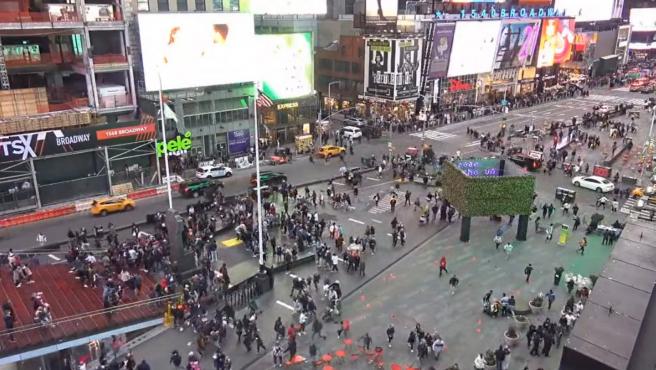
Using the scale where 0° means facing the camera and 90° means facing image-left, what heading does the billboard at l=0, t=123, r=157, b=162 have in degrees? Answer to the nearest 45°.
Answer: approximately 315°

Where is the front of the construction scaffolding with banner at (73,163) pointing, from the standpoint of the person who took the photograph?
facing the viewer and to the right of the viewer

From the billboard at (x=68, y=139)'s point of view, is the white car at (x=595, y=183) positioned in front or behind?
in front

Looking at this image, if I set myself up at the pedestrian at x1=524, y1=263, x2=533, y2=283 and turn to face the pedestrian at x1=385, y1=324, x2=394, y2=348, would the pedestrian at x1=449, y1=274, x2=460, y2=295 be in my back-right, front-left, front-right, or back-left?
front-right

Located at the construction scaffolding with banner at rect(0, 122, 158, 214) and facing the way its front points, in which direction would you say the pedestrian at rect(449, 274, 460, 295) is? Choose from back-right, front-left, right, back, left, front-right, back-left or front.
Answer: front

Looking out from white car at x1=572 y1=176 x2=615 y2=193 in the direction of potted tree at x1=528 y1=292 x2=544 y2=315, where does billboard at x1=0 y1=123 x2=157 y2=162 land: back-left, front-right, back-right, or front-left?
front-right

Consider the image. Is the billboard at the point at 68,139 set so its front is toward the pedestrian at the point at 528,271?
yes

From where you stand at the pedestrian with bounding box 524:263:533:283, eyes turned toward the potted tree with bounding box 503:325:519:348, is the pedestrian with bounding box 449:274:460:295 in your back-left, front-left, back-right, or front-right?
front-right

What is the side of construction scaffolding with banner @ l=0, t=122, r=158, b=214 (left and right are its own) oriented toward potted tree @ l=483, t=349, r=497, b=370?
front

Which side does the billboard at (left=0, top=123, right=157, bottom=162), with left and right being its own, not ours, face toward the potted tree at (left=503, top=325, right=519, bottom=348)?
front

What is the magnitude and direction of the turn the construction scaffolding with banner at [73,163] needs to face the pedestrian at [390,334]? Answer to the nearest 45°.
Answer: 0° — it already faces them

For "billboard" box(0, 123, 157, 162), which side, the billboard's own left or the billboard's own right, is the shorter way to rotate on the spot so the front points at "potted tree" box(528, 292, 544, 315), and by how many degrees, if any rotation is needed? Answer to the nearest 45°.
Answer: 0° — it already faces it

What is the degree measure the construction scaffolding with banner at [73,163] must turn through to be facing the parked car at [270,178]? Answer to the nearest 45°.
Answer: approximately 45° to its left

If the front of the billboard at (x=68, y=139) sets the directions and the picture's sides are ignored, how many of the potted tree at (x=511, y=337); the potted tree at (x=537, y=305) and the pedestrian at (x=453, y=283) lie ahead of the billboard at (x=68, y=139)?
3

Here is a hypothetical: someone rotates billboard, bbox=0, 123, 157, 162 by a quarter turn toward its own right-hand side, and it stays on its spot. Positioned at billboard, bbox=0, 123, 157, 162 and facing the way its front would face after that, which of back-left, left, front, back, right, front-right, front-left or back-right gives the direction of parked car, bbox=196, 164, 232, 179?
back-left
